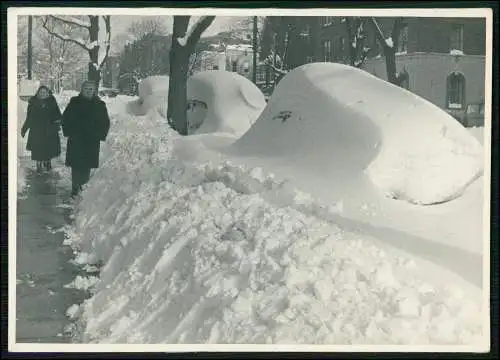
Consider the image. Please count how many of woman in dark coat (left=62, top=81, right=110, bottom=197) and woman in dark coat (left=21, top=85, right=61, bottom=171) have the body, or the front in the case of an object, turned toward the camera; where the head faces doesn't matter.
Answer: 2

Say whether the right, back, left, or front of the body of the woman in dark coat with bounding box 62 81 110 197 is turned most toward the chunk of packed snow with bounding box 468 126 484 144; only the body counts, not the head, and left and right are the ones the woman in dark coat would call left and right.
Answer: left

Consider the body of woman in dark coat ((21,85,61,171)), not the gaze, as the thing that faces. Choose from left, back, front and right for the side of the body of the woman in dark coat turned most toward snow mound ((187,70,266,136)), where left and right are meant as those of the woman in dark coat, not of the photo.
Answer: left

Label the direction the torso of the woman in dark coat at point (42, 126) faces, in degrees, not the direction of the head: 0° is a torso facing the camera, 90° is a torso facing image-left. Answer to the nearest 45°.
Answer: approximately 0°

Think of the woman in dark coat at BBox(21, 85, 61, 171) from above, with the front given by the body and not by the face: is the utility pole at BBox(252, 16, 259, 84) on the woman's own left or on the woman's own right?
on the woman's own left
